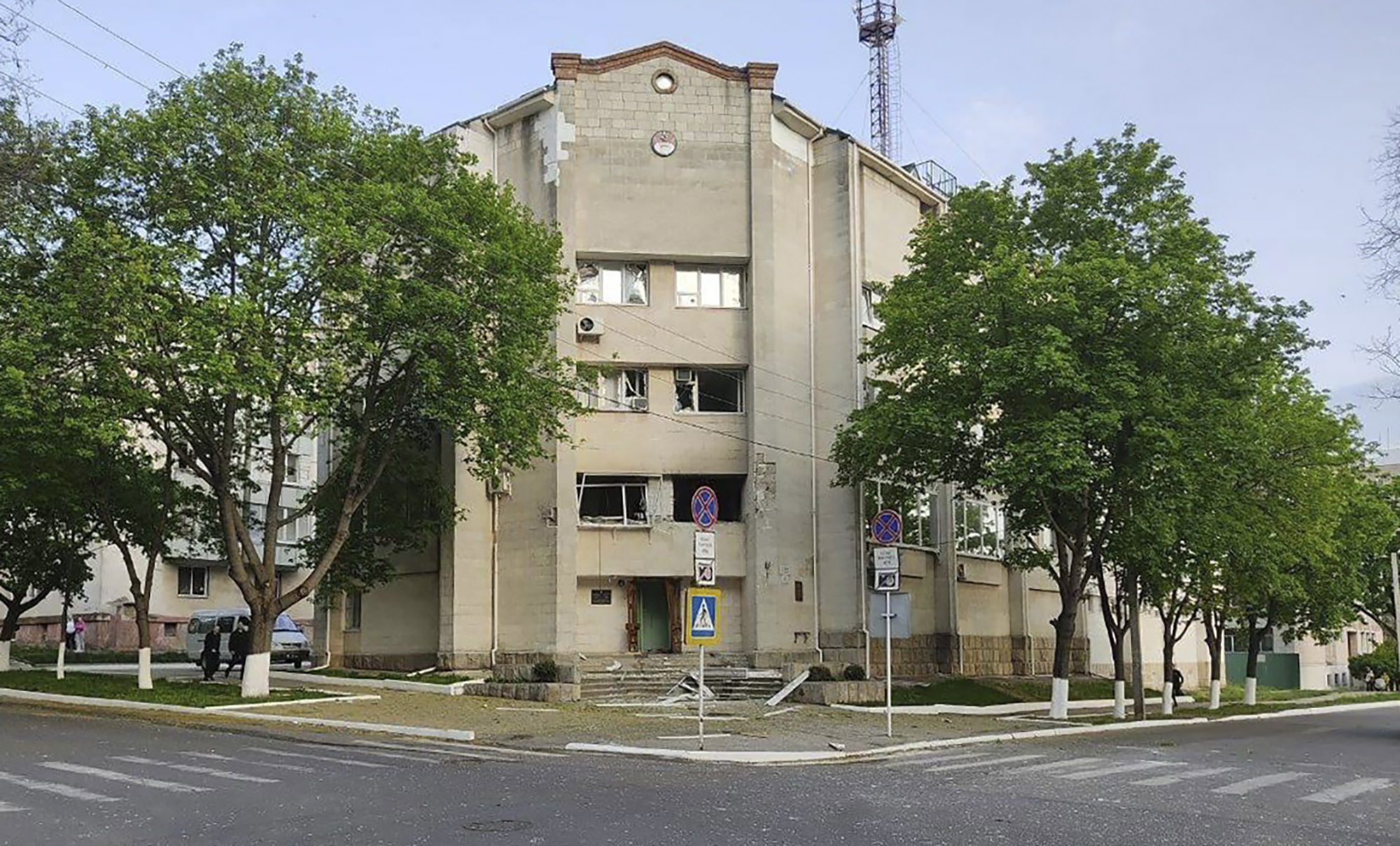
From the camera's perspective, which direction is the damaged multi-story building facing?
toward the camera

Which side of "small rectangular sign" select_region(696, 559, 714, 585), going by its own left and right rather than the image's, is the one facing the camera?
front

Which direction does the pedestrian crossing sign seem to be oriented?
toward the camera

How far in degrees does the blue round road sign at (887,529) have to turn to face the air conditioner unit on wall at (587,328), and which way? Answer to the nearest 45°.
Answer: approximately 135° to its right

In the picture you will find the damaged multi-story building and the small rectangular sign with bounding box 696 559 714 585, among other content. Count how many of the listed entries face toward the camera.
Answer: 2

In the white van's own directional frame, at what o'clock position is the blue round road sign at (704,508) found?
The blue round road sign is roughly at 1 o'clock from the white van.

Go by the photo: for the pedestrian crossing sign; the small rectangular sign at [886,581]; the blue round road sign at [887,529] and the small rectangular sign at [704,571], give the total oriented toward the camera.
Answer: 4

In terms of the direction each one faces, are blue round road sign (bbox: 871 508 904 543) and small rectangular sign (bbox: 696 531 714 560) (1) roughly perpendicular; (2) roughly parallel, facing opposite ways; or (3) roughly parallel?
roughly parallel
